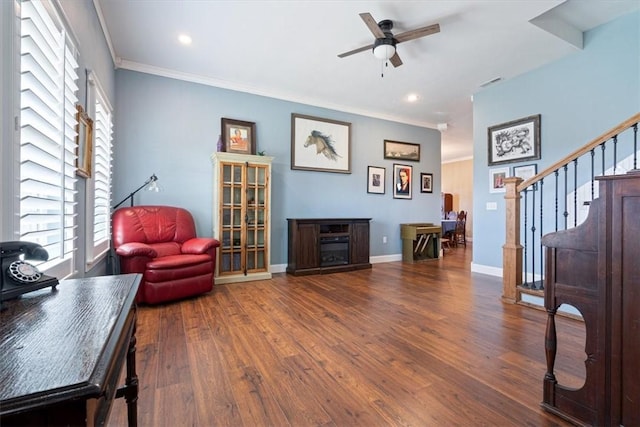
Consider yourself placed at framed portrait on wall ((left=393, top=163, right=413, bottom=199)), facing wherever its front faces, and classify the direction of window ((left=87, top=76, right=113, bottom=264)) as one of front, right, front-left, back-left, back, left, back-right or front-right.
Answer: right

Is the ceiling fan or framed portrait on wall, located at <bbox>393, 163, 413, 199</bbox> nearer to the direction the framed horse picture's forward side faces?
the ceiling fan

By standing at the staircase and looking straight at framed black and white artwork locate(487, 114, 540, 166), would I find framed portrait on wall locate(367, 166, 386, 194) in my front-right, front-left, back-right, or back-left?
front-left

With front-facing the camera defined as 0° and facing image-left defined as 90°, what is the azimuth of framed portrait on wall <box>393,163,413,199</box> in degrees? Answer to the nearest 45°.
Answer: approximately 315°

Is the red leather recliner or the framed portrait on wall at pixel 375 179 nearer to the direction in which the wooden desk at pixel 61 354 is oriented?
the framed portrait on wall

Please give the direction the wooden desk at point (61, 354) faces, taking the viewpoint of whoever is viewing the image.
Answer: facing to the right of the viewer

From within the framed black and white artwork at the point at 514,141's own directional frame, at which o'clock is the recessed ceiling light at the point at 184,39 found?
The recessed ceiling light is roughly at 12 o'clock from the framed black and white artwork.

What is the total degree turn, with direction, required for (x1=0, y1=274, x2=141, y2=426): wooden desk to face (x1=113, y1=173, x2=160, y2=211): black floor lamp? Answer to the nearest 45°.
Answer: approximately 90° to its left

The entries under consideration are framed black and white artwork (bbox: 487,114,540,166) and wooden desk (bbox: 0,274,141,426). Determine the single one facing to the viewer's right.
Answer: the wooden desk

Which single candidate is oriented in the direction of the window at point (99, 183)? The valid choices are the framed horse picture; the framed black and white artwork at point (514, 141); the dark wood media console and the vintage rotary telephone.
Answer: the framed black and white artwork

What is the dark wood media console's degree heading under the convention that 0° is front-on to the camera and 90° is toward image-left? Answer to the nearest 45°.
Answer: approximately 315°

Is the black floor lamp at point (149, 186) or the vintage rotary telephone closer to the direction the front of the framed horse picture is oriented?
the vintage rotary telephone

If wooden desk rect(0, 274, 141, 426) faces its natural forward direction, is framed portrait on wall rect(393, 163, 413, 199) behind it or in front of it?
in front

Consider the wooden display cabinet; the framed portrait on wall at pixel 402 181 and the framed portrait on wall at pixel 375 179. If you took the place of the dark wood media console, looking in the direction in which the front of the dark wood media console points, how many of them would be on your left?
2

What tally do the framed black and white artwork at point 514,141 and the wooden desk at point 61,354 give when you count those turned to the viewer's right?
1

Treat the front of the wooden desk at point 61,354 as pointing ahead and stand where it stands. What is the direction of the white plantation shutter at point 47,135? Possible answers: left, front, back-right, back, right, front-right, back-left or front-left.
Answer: left

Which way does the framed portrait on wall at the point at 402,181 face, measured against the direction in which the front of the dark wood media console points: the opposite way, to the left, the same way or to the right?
the same way
